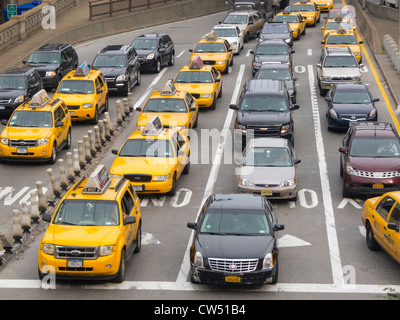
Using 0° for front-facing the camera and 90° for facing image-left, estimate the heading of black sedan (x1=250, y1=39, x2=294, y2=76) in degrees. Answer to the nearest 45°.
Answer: approximately 0°

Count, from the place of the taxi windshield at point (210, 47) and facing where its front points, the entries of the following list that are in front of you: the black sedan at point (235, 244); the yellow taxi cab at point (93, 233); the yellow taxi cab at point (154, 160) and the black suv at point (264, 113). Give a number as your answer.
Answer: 4

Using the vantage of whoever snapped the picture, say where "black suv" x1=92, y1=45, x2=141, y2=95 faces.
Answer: facing the viewer and to the left of the viewer

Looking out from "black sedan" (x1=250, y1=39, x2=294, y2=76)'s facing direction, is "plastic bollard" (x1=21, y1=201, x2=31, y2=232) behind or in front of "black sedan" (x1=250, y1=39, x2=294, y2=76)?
in front

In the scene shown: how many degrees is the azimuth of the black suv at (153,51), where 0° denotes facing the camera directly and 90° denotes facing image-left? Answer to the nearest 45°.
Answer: approximately 45°

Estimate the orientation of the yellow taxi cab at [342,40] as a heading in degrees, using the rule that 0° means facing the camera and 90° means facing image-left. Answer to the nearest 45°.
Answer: approximately 0°

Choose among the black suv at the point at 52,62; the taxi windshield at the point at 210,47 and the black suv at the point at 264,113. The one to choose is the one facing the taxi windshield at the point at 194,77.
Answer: the taxi windshield at the point at 210,47

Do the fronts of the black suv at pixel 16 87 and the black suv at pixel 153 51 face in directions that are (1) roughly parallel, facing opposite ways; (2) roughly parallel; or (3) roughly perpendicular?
roughly parallel

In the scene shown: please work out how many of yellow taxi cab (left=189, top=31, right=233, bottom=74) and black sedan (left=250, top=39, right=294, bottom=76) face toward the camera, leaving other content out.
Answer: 2

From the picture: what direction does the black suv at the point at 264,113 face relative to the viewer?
toward the camera

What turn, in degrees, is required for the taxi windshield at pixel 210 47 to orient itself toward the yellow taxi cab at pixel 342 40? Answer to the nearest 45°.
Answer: approximately 90° to its left

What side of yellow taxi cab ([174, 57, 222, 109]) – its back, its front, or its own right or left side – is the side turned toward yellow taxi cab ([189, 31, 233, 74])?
back

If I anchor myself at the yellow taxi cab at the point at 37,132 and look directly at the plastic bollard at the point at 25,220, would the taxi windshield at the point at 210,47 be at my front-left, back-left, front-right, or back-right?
back-left

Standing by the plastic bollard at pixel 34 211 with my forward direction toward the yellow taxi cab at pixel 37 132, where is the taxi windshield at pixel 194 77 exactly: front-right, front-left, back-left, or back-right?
front-right
